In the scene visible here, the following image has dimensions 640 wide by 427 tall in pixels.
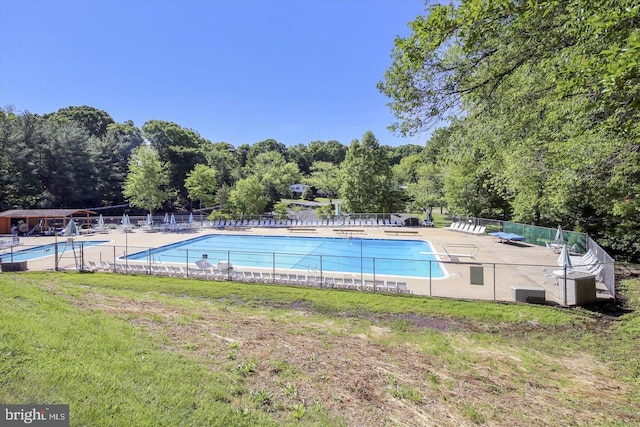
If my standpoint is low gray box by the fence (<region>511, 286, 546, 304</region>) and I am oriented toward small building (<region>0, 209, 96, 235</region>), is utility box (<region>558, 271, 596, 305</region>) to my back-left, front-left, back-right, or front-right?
back-right

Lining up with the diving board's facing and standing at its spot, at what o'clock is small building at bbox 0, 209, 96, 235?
The small building is roughly at 12 o'clock from the diving board.

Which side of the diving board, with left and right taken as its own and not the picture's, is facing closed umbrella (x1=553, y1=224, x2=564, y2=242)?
back

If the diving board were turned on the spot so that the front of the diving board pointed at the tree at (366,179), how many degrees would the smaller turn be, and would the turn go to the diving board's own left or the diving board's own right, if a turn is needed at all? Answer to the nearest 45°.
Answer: approximately 45° to the diving board's own right

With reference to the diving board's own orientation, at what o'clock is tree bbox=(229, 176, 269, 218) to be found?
The tree is roughly at 1 o'clock from the diving board.

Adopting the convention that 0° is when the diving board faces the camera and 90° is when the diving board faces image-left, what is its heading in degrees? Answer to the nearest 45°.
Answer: approximately 90°

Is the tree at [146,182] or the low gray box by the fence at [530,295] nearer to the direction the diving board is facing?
the tree

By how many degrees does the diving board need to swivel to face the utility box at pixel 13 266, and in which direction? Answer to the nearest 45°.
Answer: approximately 45° to its left

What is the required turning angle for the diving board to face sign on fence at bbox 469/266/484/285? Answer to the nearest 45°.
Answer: approximately 90° to its left

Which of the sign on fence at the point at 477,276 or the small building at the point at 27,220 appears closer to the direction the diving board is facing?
the small building
